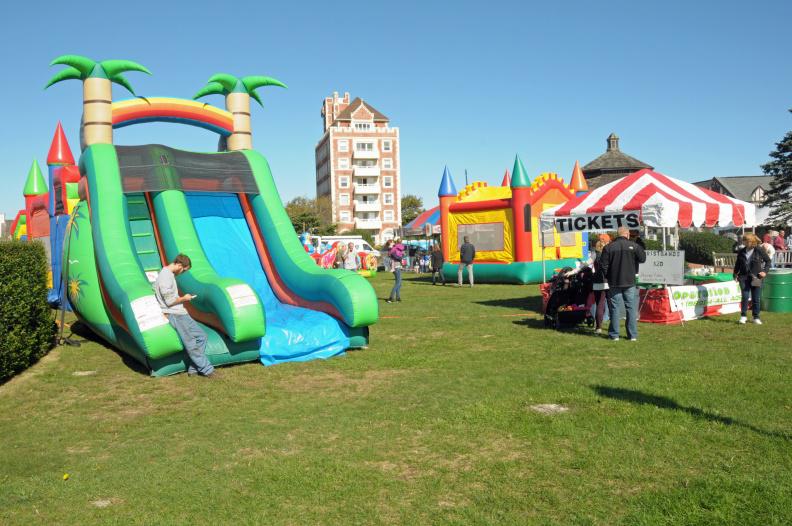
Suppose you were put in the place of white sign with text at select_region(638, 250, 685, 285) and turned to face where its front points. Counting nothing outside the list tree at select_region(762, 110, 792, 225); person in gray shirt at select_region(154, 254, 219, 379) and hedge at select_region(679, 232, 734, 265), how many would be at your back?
2

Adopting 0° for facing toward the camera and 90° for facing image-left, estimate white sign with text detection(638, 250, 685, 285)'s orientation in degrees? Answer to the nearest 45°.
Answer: approximately 0°

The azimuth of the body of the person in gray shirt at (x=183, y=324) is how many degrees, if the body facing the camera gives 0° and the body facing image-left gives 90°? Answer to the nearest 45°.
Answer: approximately 270°

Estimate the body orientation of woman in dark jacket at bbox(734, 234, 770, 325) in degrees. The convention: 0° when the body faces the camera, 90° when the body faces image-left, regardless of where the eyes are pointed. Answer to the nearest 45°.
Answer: approximately 0°

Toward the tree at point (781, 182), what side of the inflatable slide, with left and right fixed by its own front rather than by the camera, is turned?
left

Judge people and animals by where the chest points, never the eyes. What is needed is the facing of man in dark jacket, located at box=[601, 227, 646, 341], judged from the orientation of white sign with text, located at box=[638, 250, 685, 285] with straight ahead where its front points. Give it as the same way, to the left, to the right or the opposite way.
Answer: the opposite way

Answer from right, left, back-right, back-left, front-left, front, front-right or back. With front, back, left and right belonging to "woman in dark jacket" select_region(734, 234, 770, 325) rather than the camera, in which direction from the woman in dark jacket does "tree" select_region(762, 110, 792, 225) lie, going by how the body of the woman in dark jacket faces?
back

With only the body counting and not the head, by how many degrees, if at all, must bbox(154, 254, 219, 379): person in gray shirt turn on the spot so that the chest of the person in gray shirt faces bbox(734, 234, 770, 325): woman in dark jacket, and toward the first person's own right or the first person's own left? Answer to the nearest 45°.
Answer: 0° — they already face them

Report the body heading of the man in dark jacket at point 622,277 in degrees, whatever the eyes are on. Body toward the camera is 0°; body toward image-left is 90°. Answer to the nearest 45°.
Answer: approximately 180°
